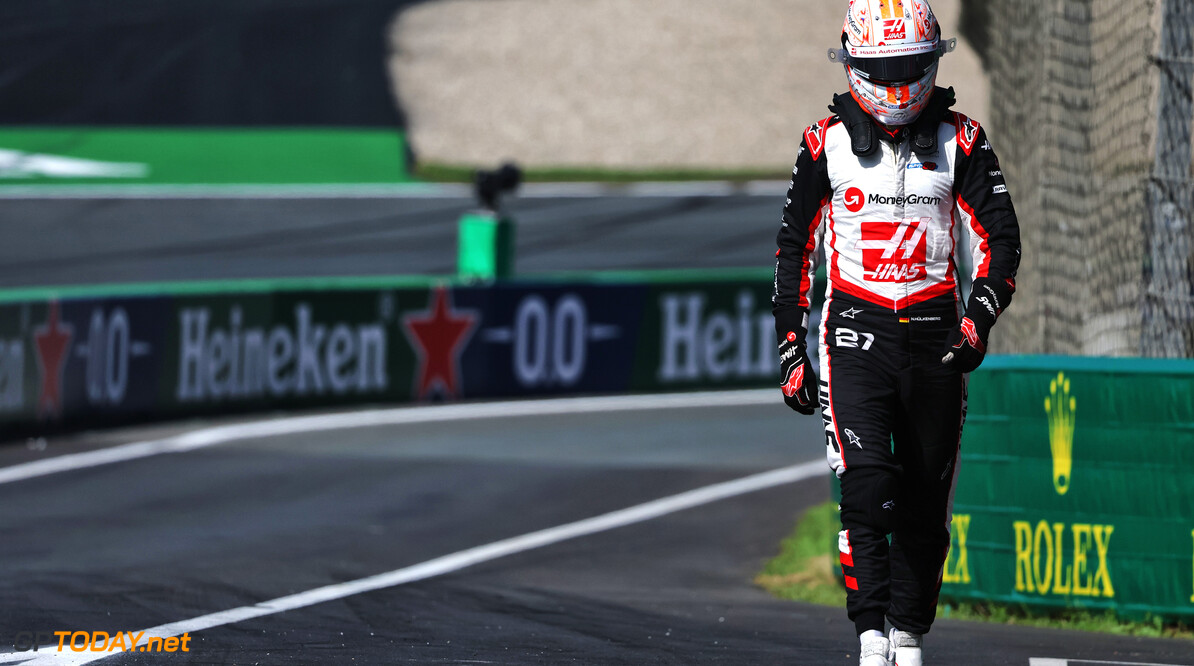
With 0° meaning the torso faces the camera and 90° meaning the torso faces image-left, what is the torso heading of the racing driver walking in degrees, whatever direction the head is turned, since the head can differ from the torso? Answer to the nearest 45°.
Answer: approximately 0°

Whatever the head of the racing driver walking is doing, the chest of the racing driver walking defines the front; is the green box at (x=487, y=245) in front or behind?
behind

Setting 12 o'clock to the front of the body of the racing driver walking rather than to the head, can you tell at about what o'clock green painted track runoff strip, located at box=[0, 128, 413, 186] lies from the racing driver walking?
The green painted track runoff strip is roughly at 5 o'clock from the racing driver walking.

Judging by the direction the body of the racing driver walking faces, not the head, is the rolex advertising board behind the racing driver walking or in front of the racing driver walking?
behind

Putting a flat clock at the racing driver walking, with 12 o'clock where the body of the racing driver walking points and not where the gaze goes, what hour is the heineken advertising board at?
The heineken advertising board is roughly at 5 o'clock from the racing driver walking.
